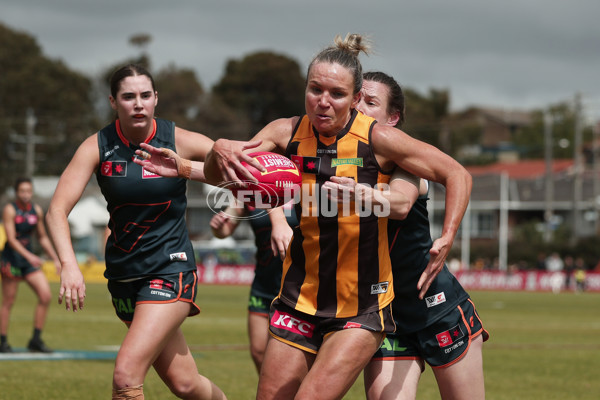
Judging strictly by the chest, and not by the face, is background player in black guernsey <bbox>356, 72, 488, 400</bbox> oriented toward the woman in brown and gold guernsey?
yes

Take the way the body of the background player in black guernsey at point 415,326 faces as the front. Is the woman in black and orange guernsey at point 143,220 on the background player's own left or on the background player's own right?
on the background player's own right

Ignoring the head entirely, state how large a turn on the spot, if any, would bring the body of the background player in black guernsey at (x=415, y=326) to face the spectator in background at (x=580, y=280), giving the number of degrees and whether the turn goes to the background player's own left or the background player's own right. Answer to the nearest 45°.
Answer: approximately 135° to the background player's own right

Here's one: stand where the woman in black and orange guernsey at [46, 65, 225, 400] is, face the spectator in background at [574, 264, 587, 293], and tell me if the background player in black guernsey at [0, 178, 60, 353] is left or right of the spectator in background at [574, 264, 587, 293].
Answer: left

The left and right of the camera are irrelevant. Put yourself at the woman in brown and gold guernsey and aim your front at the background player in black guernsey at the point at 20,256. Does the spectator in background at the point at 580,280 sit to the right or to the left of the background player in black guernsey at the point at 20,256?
right

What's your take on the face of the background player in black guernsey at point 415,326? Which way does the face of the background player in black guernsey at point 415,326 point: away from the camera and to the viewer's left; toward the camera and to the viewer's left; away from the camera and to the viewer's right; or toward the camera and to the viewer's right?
toward the camera and to the viewer's left

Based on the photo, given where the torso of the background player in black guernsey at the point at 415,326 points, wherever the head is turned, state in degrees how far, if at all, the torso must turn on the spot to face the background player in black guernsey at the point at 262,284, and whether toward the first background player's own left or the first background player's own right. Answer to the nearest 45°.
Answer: approximately 90° to the first background player's own right

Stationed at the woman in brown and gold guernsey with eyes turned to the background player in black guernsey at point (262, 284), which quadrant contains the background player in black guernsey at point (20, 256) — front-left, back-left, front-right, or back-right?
front-left

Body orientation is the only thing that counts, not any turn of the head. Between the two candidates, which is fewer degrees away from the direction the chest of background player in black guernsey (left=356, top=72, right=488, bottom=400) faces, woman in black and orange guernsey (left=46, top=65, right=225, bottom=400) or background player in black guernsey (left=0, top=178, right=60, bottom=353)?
the woman in black and orange guernsey

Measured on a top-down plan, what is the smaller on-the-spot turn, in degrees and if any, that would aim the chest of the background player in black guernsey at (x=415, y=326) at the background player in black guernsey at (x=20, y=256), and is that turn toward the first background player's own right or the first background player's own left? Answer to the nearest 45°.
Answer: approximately 90° to the first background player's own right
